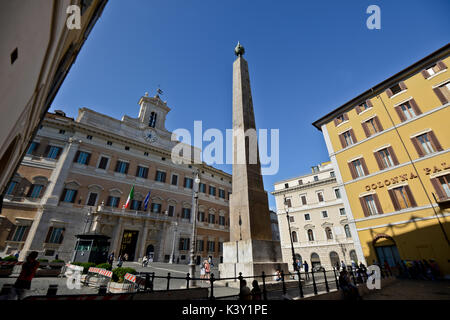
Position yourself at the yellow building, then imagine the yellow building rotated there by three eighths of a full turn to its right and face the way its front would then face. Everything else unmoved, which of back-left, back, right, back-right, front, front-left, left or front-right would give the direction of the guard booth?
back-left

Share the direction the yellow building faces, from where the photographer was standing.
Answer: facing the viewer and to the left of the viewer

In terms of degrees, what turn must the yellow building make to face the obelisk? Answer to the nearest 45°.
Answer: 0° — it already faces it
